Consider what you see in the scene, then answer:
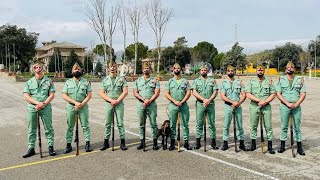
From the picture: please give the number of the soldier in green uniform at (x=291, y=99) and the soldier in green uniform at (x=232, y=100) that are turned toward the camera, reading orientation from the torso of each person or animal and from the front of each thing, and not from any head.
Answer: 2

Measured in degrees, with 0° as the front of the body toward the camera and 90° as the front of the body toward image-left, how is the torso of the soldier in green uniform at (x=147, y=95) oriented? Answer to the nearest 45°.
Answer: approximately 0°

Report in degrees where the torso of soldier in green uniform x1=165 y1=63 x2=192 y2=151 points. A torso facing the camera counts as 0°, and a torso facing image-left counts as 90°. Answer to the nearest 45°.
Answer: approximately 0°

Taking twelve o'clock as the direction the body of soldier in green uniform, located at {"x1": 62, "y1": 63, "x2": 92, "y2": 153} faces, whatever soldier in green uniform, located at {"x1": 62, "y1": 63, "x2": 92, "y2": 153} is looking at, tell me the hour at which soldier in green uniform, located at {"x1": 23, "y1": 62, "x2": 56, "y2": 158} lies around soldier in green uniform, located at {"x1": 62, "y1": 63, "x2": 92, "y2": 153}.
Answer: soldier in green uniform, located at {"x1": 23, "y1": 62, "x2": 56, "y2": 158} is roughly at 3 o'clock from soldier in green uniform, located at {"x1": 62, "y1": 63, "x2": 92, "y2": 153}.

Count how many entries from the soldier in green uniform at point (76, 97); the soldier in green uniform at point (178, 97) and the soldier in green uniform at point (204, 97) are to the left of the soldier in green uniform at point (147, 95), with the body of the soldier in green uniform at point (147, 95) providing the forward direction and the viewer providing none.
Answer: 2

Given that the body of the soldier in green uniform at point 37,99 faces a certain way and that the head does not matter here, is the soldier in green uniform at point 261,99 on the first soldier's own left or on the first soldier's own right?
on the first soldier's own left

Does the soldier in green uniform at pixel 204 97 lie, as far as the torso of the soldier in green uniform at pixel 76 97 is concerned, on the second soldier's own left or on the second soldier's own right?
on the second soldier's own left

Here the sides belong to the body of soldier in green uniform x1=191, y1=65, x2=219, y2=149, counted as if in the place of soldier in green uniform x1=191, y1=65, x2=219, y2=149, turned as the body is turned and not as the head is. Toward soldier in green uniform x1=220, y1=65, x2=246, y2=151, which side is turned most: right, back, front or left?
left

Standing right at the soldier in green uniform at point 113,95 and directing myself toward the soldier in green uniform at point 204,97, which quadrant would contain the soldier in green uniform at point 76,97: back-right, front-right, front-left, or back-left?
back-right

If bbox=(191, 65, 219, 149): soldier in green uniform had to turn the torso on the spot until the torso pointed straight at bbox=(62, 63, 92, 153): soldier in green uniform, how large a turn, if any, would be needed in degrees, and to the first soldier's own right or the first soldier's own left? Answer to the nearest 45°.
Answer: approximately 90° to the first soldier's own right

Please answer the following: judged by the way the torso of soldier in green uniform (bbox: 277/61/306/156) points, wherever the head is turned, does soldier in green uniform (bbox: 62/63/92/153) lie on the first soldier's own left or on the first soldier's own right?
on the first soldier's own right
